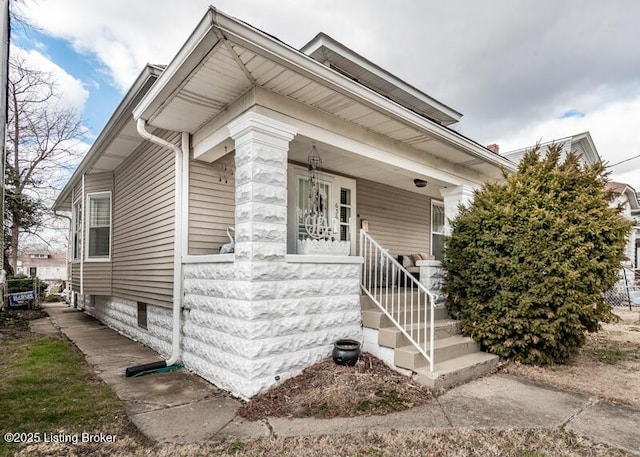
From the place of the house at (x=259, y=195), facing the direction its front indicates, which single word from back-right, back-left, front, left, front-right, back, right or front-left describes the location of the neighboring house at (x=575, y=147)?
left

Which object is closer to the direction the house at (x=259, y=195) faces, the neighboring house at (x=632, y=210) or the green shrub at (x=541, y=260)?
the green shrub

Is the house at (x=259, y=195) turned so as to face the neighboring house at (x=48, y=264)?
no

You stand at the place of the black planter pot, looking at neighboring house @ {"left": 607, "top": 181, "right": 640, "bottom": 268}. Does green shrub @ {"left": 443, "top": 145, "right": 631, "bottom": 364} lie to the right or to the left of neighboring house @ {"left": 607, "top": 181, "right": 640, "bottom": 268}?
right

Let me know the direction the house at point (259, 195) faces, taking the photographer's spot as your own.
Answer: facing the viewer and to the right of the viewer

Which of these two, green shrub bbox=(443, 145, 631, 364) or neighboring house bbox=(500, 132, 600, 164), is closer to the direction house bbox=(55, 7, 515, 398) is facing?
the green shrub

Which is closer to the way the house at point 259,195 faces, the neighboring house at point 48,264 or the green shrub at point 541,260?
the green shrub

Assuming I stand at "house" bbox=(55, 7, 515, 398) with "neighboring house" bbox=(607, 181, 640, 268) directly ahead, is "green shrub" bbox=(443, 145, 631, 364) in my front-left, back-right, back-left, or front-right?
front-right

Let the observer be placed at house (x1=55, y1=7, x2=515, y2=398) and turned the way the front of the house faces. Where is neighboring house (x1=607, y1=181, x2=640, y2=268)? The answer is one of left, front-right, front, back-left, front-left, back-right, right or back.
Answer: left
